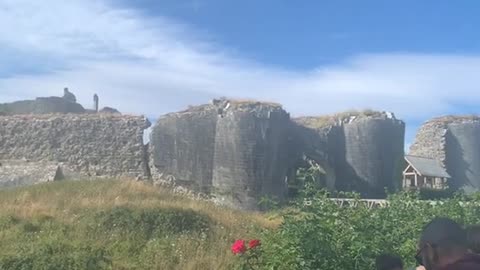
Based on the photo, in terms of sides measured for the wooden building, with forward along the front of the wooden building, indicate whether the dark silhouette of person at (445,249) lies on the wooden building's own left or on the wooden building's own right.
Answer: on the wooden building's own left

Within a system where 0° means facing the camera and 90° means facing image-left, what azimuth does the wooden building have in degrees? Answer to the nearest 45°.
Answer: approximately 45°

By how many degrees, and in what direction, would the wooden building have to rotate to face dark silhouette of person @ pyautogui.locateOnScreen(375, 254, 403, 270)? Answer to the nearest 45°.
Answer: approximately 45° to its left
